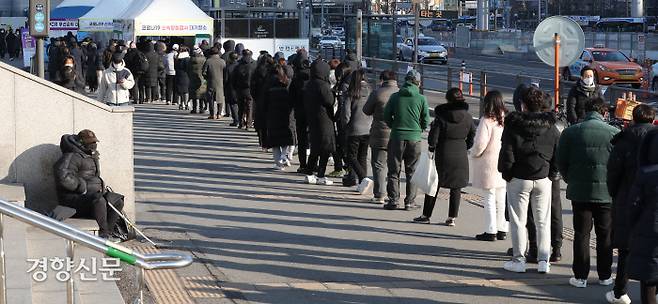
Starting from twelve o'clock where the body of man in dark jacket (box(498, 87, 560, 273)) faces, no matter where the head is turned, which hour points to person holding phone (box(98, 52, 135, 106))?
The person holding phone is roughly at 11 o'clock from the man in dark jacket.

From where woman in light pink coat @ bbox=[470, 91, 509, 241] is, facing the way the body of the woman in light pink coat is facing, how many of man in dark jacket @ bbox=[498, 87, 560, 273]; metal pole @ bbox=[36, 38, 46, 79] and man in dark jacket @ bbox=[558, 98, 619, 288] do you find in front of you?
1

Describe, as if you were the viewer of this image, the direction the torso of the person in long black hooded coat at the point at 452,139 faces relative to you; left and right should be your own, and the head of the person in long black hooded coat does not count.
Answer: facing away from the viewer and to the left of the viewer

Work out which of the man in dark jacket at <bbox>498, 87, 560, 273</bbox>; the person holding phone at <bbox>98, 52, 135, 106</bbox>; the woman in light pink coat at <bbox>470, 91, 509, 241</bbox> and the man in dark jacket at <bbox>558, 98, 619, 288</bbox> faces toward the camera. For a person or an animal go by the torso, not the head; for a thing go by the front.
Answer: the person holding phone

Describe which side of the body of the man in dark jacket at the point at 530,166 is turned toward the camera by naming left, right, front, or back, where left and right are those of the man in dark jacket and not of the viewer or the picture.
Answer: back

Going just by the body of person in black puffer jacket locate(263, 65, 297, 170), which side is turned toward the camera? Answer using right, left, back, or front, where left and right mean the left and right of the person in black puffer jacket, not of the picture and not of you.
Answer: back

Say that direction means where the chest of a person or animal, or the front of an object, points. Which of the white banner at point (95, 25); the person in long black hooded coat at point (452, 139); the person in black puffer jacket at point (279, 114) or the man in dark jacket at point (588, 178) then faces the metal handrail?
the white banner

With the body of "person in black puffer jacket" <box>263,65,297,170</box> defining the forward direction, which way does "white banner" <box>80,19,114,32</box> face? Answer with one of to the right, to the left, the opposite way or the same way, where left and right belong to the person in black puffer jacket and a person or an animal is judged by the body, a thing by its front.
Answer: the opposite way

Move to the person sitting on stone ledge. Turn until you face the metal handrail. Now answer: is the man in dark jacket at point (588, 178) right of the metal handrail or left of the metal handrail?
left

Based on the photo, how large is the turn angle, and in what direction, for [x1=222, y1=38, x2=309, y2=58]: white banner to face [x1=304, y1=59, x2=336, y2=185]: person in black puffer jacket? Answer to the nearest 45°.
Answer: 0° — it already faces them

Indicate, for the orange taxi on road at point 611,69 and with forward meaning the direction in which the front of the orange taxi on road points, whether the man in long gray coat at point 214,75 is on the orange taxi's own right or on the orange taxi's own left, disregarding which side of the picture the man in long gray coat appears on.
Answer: on the orange taxi's own right
